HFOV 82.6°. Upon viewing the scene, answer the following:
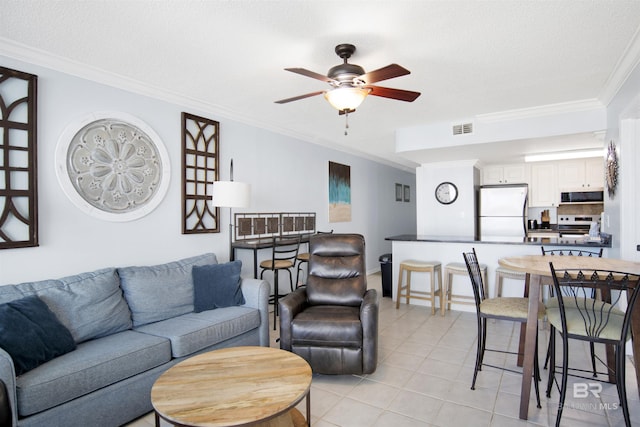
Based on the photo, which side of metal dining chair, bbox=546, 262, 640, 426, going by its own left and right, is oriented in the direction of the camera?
back

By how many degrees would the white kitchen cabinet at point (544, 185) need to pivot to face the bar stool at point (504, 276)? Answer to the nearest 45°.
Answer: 0° — it already faces it

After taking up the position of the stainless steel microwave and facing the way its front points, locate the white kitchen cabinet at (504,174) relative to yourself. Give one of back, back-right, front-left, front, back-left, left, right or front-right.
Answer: right

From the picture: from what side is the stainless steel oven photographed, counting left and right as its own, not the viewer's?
front

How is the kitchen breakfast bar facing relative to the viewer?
toward the camera

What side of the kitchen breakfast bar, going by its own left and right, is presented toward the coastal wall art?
right

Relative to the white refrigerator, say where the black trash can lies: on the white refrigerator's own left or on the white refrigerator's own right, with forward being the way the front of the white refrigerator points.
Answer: on the white refrigerator's own right

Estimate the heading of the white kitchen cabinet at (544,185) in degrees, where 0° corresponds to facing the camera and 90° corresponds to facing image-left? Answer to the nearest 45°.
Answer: approximately 0°

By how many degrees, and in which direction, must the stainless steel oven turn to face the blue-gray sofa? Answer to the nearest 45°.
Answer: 0° — it already faces it

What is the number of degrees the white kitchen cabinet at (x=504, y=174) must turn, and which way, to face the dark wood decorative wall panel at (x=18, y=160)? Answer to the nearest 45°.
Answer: approximately 45° to its right

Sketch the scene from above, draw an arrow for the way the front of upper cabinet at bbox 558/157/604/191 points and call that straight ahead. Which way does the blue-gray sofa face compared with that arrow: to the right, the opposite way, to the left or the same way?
to the left

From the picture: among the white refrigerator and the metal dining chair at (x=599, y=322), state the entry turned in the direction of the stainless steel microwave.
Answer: the metal dining chair

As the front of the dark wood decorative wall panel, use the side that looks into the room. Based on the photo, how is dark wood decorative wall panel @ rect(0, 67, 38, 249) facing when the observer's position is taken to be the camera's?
facing the viewer and to the right of the viewer

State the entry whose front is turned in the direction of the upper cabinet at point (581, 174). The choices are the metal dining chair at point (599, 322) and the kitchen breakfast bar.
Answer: the metal dining chair

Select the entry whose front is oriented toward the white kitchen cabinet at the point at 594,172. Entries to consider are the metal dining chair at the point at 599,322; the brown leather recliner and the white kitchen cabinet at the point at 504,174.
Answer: the metal dining chair
